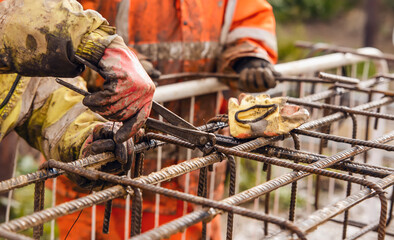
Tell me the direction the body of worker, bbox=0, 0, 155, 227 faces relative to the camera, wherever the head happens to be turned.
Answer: to the viewer's right

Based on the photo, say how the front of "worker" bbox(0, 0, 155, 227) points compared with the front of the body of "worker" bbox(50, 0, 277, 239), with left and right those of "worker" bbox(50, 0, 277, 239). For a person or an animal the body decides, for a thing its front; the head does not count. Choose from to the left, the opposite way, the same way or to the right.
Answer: to the left

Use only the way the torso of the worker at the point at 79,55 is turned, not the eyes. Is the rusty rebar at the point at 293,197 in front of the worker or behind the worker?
in front

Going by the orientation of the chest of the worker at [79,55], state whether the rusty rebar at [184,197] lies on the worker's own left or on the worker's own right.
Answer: on the worker's own right

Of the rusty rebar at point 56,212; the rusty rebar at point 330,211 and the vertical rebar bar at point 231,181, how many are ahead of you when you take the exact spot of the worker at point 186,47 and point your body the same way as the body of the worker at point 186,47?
3

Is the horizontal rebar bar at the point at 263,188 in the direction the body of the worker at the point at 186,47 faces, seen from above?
yes

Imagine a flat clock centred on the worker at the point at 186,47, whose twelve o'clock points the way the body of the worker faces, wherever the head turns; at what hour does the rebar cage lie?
The rebar cage is roughly at 12 o'clock from the worker.

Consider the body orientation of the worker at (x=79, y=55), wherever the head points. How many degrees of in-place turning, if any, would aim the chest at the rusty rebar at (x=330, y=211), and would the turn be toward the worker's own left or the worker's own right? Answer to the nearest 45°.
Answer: approximately 45° to the worker's own right

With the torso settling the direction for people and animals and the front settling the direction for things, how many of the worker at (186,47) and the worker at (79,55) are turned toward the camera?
1

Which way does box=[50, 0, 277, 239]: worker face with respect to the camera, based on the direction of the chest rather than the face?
toward the camera

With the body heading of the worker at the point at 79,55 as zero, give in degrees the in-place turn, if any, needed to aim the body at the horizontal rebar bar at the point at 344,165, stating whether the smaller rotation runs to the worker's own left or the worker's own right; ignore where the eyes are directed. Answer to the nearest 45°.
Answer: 0° — they already face it

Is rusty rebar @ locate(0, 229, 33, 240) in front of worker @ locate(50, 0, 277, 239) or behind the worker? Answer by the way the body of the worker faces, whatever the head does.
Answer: in front

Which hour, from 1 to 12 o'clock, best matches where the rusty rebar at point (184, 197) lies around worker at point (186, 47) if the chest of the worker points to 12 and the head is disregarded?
The rusty rebar is roughly at 12 o'clock from the worker.

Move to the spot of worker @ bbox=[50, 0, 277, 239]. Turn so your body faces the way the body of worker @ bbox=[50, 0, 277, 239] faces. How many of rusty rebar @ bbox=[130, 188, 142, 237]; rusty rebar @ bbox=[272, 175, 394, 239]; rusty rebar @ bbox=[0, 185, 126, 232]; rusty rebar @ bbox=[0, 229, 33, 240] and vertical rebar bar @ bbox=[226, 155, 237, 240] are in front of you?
5
